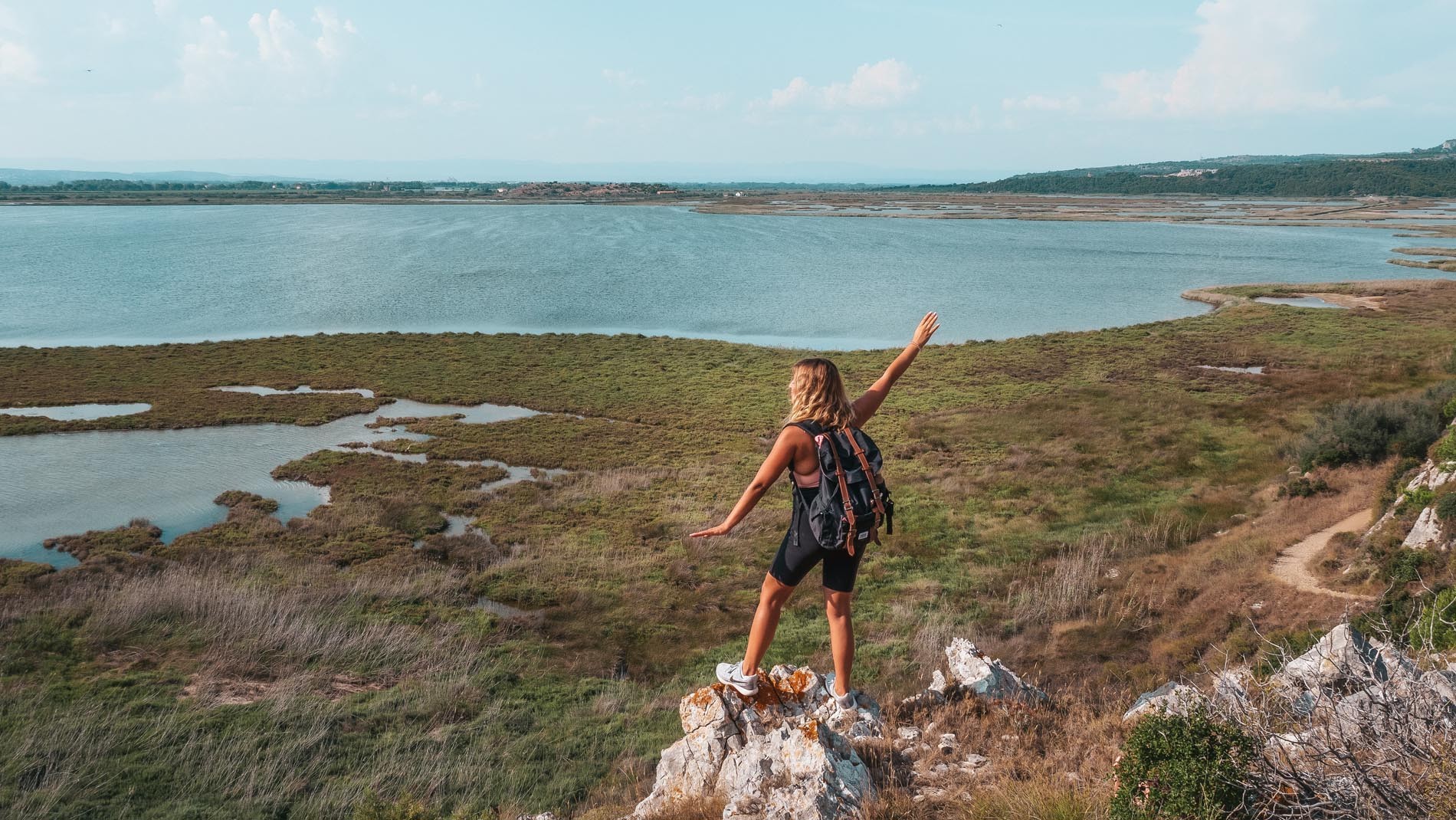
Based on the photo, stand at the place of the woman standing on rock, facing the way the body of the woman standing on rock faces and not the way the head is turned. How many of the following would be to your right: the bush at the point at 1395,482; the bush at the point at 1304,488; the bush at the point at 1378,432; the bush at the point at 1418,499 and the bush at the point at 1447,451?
5

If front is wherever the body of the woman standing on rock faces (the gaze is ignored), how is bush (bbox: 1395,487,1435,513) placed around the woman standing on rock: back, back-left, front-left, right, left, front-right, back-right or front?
right

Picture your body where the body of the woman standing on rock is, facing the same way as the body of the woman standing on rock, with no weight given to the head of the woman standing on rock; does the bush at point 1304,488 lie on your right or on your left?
on your right

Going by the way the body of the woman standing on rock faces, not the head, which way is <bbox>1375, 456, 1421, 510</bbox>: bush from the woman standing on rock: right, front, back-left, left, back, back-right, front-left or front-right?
right

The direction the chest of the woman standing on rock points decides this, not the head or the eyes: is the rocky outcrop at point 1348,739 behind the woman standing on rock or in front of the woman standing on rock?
behind

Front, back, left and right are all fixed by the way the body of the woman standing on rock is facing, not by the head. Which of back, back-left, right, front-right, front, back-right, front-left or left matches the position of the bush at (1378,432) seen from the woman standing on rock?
right

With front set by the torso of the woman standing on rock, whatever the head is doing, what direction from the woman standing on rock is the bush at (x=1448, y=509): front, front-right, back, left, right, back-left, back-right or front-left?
right

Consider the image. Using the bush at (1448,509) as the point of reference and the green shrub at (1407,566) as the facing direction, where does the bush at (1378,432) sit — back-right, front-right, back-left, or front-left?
back-right

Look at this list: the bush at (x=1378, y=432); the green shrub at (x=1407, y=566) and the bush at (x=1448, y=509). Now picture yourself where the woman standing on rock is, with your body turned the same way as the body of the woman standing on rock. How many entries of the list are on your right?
3

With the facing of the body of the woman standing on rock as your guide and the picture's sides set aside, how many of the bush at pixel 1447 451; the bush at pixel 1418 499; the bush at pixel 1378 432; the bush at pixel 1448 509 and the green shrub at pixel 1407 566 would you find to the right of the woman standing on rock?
5

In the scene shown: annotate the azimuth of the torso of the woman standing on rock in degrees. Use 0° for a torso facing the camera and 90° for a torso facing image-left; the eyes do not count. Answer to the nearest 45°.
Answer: approximately 135°

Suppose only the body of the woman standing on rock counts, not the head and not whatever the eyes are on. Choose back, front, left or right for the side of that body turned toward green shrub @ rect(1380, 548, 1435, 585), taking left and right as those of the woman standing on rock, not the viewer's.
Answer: right

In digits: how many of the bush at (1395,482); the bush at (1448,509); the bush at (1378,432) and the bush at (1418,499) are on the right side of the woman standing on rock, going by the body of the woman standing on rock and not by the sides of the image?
4

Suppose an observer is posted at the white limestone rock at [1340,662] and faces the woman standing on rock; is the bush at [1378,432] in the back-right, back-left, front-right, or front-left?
back-right

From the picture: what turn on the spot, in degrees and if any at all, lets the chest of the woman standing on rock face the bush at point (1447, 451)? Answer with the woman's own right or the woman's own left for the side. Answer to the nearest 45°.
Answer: approximately 90° to the woman's own right
